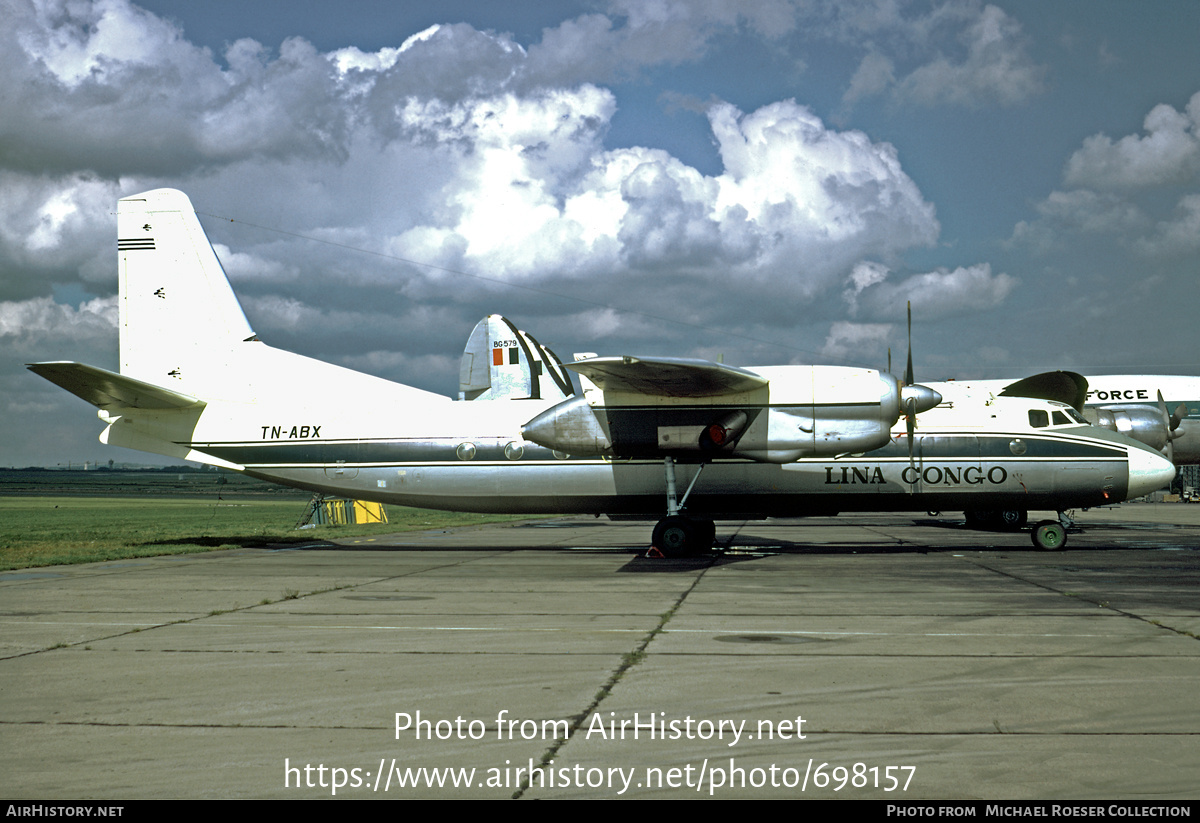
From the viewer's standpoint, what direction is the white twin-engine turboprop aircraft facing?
to the viewer's right

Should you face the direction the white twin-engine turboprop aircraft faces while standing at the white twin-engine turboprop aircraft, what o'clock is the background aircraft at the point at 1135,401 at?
The background aircraft is roughly at 11 o'clock from the white twin-engine turboprop aircraft.
